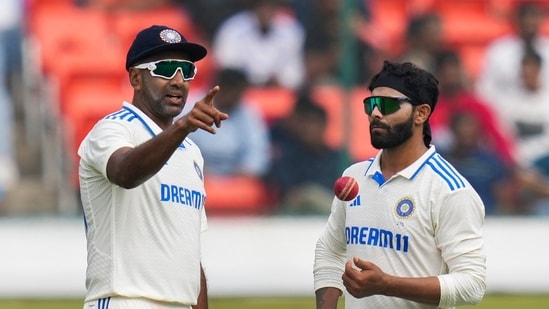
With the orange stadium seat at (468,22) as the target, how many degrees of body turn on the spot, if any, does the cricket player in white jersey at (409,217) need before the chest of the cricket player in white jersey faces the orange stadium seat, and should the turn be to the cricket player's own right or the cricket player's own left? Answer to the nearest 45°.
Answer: approximately 135° to the cricket player's own right

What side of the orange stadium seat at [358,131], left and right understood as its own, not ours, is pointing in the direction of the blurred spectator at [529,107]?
left

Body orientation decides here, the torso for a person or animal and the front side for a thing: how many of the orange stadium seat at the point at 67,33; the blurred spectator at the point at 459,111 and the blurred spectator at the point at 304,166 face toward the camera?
3

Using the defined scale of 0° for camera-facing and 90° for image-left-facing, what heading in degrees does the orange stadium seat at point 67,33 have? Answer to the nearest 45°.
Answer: approximately 0°

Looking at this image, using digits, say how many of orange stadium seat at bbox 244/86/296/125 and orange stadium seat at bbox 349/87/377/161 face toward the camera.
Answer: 2

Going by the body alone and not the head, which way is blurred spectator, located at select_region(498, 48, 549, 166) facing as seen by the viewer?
toward the camera

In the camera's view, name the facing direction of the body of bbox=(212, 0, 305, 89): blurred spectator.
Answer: toward the camera

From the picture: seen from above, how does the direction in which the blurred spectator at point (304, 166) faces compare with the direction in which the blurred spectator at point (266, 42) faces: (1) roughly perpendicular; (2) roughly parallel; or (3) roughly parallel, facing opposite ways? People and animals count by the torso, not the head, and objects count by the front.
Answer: roughly parallel

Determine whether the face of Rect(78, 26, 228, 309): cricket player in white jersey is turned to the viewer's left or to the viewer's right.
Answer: to the viewer's right

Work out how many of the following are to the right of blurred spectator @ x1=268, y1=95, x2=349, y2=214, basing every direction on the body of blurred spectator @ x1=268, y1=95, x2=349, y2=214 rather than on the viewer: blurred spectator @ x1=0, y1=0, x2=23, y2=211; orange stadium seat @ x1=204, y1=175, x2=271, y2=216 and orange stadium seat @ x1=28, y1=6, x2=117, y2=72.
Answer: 3

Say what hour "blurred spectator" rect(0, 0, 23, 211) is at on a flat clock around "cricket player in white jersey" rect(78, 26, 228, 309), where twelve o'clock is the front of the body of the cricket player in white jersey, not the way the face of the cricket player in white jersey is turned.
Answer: The blurred spectator is roughly at 7 o'clock from the cricket player in white jersey.

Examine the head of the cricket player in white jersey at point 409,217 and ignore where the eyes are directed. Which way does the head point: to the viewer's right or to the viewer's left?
to the viewer's left

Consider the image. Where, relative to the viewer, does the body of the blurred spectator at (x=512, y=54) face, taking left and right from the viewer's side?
facing the viewer
